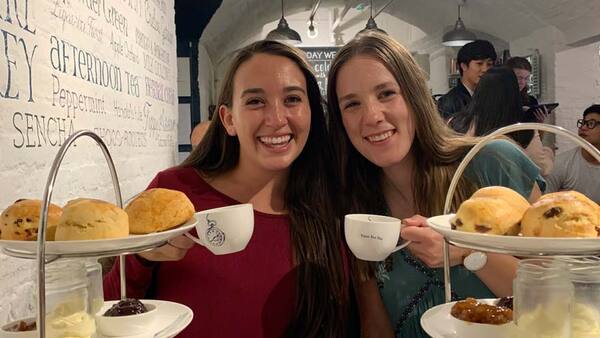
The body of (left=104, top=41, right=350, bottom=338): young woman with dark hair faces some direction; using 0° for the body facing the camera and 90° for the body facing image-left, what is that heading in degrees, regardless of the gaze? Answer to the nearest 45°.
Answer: approximately 0°

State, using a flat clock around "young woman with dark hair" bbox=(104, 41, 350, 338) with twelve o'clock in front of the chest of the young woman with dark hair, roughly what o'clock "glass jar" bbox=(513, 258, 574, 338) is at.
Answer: The glass jar is roughly at 11 o'clock from the young woman with dark hair.

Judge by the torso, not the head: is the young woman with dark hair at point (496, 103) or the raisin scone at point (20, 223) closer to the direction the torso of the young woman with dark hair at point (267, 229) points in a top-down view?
the raisin scone

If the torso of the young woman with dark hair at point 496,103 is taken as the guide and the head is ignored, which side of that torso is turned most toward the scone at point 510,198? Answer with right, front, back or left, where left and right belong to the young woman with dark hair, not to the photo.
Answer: back

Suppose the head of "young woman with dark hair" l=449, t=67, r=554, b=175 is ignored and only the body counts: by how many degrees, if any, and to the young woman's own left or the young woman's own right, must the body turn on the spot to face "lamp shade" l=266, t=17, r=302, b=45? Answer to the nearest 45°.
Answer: approximately 45° to the young woman's own left

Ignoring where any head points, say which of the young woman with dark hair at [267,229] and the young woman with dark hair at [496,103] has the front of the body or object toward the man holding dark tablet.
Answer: the young woman with dark hair at [496,103]

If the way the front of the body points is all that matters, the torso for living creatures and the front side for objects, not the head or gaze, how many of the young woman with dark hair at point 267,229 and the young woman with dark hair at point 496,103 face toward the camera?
1

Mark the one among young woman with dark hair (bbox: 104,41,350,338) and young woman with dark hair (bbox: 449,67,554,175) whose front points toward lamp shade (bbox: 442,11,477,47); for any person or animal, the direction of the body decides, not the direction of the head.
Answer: young woman with dark hair (bbox: 449,67,554,175)

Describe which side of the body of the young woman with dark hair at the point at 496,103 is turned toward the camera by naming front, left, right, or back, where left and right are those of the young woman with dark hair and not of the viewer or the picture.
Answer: back

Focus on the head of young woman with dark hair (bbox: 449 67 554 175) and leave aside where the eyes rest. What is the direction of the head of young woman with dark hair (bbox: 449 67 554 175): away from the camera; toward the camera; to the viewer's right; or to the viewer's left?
away from the camera

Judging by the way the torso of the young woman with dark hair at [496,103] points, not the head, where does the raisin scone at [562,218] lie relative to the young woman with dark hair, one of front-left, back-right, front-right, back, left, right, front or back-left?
back

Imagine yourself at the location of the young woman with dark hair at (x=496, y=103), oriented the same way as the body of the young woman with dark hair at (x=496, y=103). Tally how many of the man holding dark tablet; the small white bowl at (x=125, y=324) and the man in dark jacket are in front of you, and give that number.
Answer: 2
